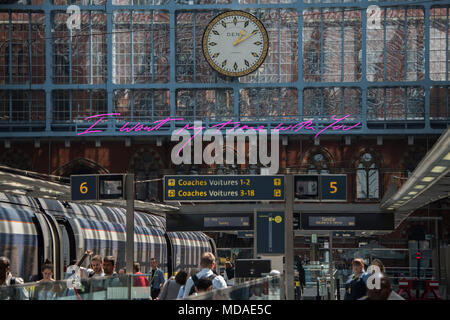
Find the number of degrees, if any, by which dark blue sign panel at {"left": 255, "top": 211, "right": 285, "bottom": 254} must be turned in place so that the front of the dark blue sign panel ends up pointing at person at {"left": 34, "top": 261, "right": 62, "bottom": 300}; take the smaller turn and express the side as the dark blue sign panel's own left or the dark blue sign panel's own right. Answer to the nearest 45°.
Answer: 0° — it already faces them

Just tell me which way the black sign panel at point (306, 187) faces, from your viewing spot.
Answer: facing the viewer

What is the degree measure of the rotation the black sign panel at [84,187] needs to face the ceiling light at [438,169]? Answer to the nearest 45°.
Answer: approximately 90° to its left

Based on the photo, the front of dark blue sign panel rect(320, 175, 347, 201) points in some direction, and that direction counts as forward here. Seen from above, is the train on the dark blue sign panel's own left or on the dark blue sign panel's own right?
on the dark blue sign panel's own right

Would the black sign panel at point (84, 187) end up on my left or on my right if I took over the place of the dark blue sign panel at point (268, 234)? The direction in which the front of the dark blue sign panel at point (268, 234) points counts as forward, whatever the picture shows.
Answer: on my right

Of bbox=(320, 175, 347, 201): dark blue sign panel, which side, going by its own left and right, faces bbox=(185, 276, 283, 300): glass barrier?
front

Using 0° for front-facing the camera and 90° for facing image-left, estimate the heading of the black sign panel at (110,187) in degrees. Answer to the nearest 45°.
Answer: approximately 0°

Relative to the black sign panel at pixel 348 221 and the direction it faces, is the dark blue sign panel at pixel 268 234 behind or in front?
in front

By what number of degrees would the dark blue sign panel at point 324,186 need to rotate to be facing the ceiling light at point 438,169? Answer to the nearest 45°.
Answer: approximately 90° to its left

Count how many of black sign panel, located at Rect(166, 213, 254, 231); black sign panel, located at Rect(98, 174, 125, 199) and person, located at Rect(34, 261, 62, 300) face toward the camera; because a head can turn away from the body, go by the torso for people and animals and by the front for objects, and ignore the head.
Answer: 3

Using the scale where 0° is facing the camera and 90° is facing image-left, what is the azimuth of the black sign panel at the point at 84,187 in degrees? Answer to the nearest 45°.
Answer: approximately 0°

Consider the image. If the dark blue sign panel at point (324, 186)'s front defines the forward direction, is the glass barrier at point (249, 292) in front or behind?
in front

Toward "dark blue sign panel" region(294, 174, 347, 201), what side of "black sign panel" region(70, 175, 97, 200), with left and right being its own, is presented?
left

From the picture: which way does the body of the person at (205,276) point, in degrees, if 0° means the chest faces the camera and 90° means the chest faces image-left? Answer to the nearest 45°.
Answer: approximately 180°
